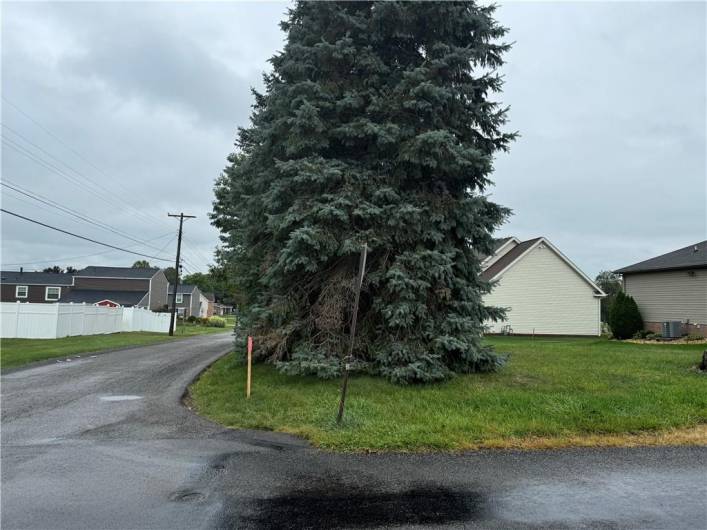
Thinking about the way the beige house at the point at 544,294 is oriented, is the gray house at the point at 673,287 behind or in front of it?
behind

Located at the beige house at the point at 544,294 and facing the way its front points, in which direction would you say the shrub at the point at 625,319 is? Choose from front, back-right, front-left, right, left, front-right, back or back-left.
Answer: back-left

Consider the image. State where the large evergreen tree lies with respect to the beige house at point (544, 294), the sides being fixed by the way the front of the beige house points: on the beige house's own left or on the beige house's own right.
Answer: on the beige house's own left

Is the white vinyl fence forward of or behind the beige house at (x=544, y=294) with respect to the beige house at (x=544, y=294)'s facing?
forward

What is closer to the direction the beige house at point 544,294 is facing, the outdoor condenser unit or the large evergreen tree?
the large evergreen tree

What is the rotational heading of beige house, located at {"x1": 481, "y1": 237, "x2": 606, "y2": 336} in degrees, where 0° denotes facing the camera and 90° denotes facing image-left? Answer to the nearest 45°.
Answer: approximately 90°

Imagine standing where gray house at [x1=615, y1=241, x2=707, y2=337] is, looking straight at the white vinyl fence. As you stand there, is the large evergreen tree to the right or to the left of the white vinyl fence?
left
